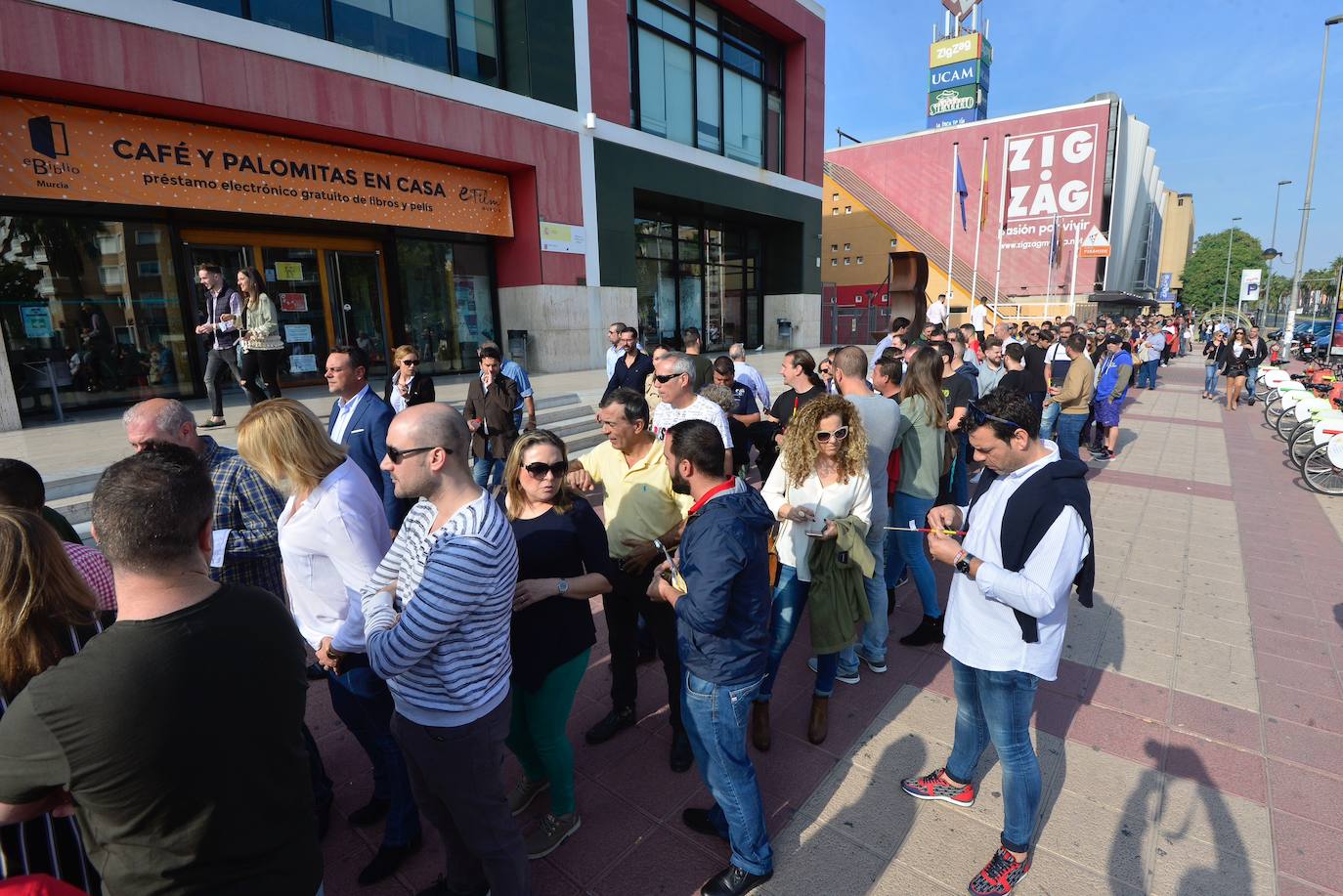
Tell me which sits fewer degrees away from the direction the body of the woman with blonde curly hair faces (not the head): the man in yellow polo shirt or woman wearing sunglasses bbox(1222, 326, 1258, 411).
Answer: the man in yellow polo shirt

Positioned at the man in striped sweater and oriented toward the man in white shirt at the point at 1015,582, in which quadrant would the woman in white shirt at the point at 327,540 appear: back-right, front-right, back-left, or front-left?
back-left

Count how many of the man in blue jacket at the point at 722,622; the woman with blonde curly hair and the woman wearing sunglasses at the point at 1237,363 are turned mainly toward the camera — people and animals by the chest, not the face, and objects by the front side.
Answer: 2

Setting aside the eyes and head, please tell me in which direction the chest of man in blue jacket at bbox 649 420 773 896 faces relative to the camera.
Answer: to the viewer's left

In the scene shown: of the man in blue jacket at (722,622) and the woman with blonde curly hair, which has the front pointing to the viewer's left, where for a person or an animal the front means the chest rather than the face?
the man in blue jacket

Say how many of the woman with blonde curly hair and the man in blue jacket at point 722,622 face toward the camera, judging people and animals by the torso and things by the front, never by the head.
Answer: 1

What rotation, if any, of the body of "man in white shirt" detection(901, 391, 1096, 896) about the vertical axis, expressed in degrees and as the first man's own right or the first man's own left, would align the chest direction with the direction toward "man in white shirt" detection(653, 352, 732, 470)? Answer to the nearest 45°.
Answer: approximately 90° to the first man's own right

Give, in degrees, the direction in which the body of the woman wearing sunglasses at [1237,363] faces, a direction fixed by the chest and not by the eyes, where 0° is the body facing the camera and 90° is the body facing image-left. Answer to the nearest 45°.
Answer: approximately 0°

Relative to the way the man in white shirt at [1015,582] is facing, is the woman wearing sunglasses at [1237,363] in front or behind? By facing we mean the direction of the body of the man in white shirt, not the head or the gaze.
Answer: behind
